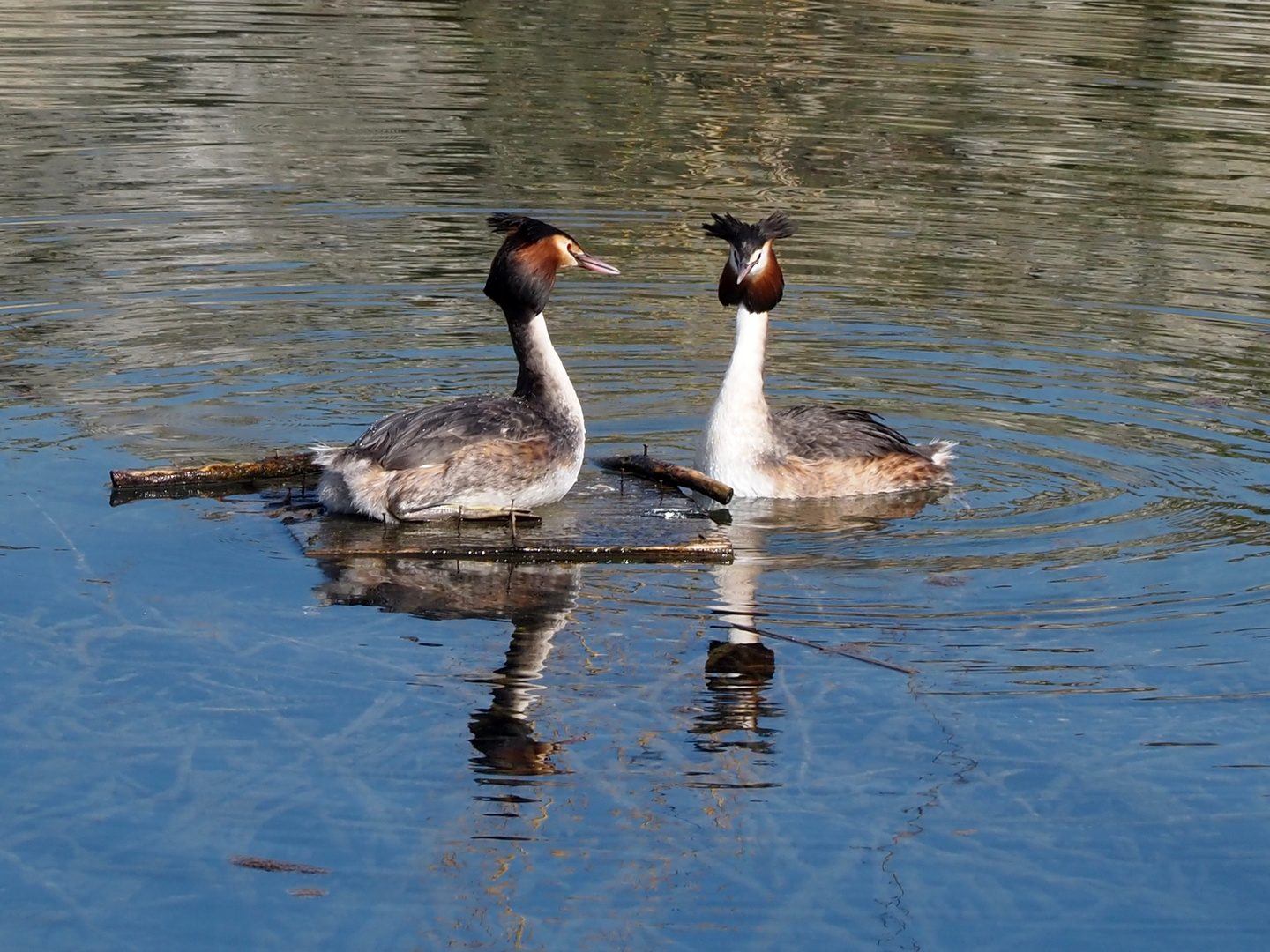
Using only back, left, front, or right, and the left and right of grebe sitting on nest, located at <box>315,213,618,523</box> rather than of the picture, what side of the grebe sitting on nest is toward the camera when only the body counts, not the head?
right

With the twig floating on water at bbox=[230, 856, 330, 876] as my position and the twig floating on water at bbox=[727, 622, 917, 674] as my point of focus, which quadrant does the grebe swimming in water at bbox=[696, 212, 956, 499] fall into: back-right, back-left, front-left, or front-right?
front-left

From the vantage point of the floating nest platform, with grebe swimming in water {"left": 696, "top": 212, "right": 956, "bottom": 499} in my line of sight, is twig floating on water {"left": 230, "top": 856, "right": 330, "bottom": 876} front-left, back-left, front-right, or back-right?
back-right

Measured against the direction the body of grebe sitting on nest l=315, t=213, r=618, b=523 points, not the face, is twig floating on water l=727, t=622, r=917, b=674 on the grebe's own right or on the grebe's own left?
on the grebe's own right

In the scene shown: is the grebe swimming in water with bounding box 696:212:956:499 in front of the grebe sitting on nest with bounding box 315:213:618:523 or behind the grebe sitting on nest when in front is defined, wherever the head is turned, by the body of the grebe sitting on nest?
in front

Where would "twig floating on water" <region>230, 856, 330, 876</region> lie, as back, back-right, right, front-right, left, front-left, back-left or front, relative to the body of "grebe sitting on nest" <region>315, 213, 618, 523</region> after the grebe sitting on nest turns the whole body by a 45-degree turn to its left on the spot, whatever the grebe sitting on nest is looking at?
back-right
